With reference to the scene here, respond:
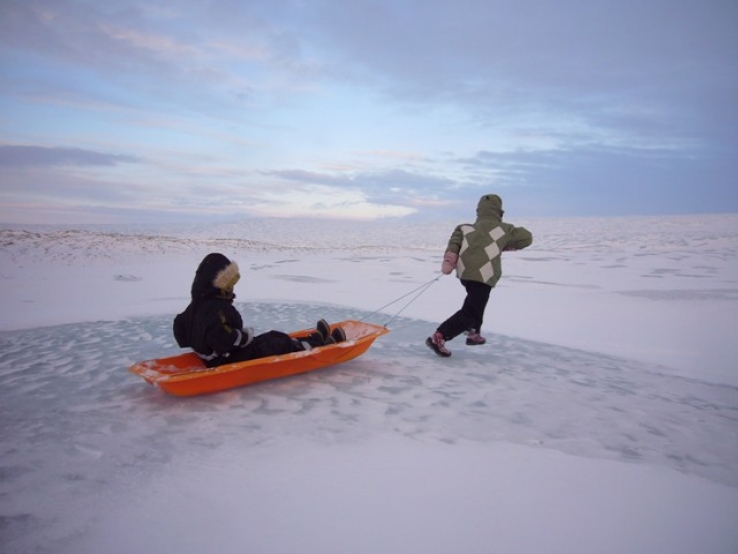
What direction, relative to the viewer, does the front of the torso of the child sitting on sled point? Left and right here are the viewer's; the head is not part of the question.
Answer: facing to the right of the viewer
